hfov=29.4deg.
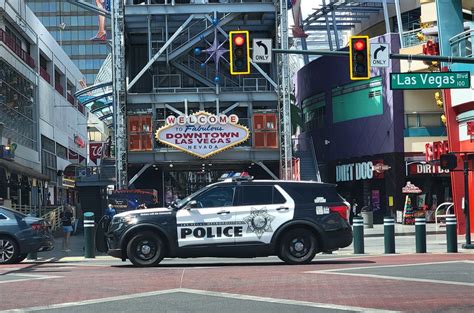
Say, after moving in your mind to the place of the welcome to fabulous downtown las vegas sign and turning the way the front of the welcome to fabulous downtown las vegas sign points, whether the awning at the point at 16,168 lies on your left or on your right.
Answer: on your right

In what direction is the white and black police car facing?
to the viewer's left

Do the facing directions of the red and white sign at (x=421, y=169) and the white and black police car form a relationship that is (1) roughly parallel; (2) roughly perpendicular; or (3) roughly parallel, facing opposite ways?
roughly perpendicular

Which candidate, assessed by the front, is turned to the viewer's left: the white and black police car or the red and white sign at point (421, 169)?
the white and black police car

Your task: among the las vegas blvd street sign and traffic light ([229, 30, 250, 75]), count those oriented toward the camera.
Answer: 2

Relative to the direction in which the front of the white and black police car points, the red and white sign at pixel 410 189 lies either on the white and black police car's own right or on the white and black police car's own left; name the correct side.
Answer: on the white and black police car's own right
